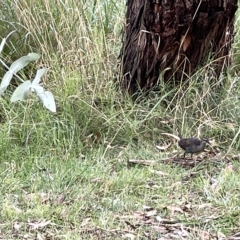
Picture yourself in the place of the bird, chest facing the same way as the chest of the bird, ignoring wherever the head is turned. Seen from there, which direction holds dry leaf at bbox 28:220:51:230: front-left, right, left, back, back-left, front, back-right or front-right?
back-right

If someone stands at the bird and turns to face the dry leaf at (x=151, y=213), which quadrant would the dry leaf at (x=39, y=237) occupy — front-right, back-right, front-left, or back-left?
front-right

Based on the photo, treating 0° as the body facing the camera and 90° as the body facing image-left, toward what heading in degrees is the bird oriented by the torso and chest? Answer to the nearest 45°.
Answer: approximately 270°

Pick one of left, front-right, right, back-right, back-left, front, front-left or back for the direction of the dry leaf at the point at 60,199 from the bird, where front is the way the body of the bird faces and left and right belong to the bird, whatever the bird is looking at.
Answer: back-right

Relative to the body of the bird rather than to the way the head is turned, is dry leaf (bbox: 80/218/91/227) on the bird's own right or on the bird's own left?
on the bird's own right

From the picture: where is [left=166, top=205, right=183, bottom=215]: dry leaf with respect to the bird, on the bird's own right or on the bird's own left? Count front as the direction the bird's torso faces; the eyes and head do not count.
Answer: on the bird's own right

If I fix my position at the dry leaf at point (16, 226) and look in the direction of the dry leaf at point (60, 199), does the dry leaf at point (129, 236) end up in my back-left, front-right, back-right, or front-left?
front-right

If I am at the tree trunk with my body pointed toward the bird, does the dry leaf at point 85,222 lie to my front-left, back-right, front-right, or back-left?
front-right
